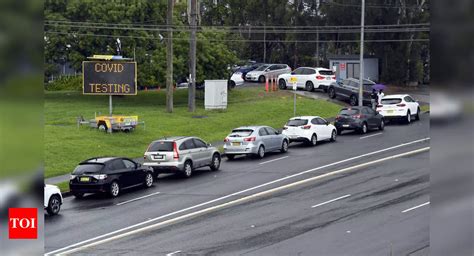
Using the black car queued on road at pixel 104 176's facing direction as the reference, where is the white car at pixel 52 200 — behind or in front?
behind

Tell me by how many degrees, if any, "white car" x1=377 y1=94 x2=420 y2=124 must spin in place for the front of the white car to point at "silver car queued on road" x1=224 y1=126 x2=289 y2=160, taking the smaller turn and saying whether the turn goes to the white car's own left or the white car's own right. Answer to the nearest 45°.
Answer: approximately 180°

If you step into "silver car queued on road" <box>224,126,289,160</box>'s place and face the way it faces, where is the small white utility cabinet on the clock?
The small white utility cabinet is roughly at 10 o'clock from the silver car queued on road.

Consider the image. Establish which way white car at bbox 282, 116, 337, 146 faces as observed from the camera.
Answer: facing away from the viewer and to the right of the viewer

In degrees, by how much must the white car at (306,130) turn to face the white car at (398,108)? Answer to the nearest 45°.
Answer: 0° — it already faces it

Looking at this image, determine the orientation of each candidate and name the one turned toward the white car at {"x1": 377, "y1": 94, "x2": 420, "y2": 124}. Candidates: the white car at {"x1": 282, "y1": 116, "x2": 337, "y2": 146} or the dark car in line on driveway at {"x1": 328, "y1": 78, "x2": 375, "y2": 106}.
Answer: the white car at {"x1": 282, "y1": 116, "x2": 337, "y2": 146}

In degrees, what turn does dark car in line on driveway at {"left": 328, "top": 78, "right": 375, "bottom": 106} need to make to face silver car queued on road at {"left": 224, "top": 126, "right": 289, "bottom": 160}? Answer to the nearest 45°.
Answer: approximately 135° to its left

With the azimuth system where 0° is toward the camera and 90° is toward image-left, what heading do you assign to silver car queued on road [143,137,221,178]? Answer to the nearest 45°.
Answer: approximately 225°

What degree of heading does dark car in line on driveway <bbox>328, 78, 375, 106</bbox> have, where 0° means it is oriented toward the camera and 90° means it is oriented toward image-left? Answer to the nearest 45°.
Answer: approximately 135°

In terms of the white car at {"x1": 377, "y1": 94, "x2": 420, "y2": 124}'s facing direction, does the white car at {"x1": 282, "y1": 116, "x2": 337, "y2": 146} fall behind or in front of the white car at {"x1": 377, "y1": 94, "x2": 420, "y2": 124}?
behind

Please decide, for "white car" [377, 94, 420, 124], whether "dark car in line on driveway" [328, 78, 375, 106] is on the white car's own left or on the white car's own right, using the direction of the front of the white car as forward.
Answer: on the white car's own left

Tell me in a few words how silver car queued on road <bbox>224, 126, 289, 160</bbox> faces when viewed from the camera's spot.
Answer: facing away from the viewer and to the right of the viewer
